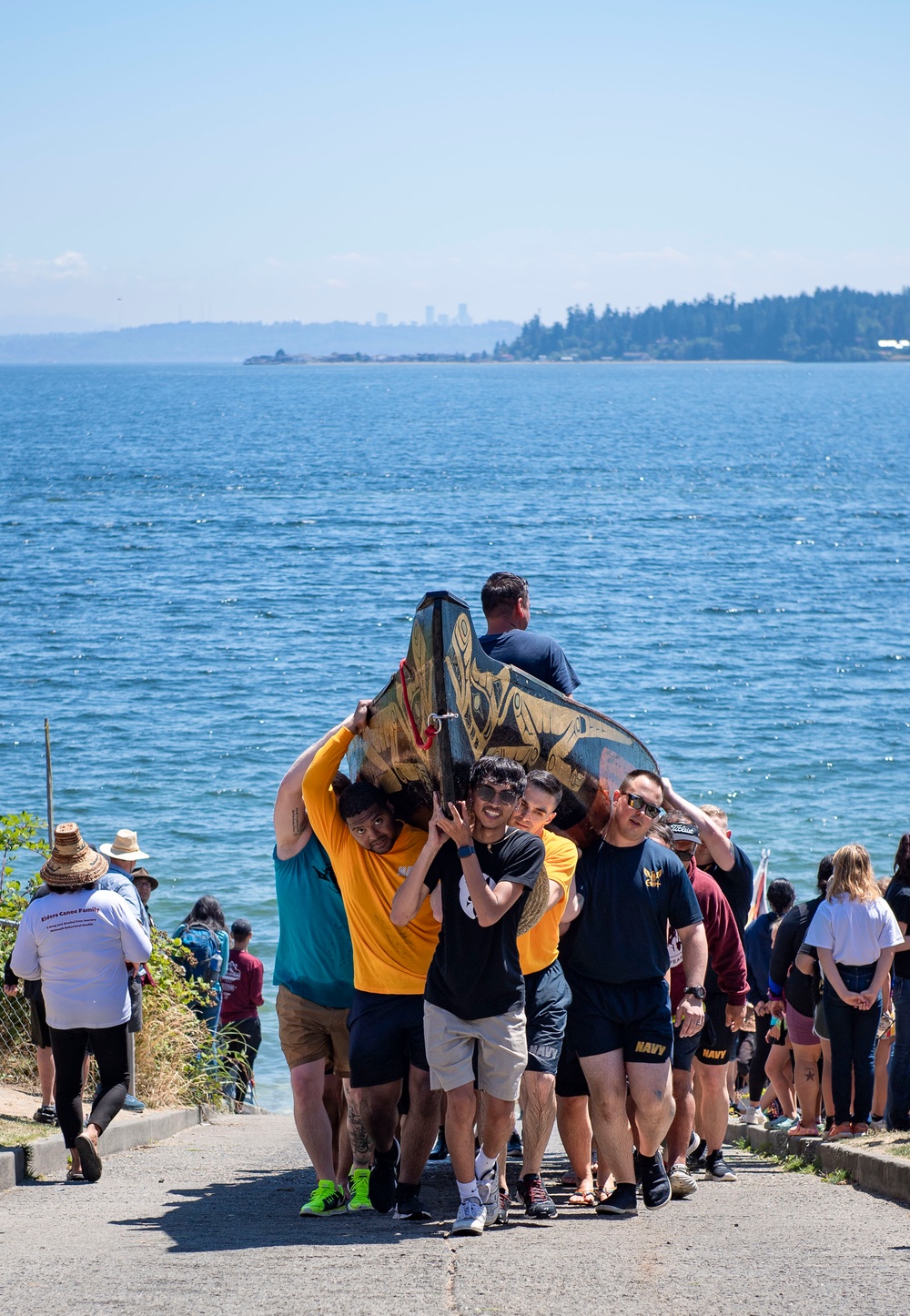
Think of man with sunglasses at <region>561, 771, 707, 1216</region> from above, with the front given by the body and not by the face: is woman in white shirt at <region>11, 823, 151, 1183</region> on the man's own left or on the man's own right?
on the man's own right

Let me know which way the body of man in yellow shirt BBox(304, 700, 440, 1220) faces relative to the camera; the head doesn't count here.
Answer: toward the camera

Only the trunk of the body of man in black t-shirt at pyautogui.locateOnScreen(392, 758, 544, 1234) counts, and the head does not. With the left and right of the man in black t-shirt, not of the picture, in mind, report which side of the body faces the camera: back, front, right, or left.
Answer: front

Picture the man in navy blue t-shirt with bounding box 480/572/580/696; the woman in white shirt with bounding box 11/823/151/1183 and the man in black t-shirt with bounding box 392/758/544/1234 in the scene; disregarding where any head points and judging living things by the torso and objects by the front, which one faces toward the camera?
the man in black t-shirt with bounding box 392/758/544/1234

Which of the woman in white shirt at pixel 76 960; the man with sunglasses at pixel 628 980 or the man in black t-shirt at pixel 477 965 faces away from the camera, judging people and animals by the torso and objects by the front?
the woman in white shirt

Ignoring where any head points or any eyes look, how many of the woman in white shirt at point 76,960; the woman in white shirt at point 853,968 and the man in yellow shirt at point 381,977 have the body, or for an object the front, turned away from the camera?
2

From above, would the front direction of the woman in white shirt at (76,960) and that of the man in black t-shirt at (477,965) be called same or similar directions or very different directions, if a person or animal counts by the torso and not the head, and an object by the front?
very different directions

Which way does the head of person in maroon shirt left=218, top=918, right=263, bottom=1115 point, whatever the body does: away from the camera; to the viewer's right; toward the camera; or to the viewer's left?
away from the camera

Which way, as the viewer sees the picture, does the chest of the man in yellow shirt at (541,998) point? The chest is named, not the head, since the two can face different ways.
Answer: toward the camera

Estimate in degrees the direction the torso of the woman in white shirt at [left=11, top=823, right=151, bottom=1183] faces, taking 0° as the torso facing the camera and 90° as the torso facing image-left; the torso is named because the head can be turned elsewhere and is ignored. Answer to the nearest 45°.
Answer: approximately 180°

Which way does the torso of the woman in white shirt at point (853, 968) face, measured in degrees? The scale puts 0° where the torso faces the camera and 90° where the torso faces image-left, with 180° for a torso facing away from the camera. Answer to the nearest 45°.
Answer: approximately 180°
